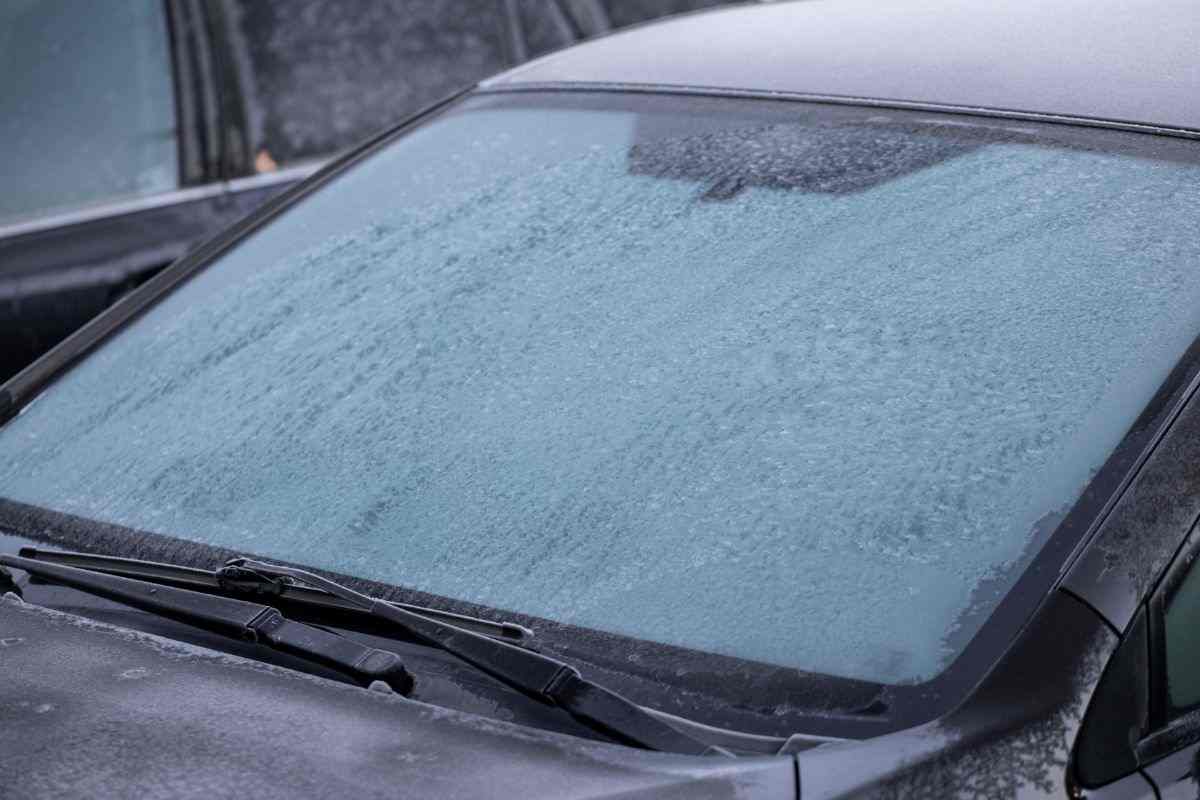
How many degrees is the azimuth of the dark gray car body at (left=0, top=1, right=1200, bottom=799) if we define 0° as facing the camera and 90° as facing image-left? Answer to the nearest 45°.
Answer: approximately 45°

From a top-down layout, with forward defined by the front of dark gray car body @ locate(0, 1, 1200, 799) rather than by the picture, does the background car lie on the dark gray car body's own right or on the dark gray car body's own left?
on the dark gray car body's own right
